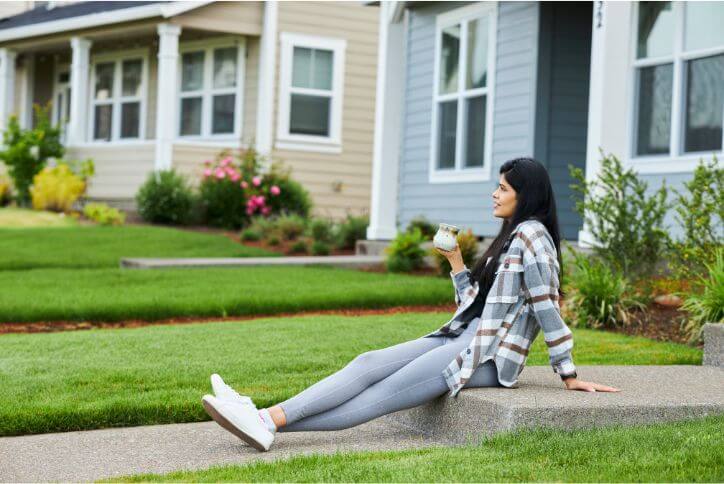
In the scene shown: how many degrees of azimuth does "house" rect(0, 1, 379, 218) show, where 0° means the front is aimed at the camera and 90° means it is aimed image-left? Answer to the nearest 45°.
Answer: approximately 45°

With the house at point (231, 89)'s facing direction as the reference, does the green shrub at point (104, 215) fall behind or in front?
in front

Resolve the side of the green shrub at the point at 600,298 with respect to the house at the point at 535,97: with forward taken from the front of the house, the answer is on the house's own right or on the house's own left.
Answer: on the house's own left

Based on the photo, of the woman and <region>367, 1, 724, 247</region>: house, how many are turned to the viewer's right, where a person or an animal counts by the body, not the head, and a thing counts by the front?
0

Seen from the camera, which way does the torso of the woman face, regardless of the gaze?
to the viewer's left

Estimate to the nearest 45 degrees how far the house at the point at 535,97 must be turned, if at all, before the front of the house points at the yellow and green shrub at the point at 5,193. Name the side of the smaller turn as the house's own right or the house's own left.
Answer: approximately 90° to the house's own right

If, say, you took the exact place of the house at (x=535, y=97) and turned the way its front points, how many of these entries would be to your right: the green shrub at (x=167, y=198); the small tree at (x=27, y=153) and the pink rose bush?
3

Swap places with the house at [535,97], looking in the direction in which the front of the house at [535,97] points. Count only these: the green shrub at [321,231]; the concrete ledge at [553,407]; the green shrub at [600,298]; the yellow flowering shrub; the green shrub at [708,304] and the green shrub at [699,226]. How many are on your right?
2

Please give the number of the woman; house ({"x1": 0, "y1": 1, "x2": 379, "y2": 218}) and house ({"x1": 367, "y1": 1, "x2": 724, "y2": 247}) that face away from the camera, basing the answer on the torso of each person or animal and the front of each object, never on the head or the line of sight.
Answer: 0

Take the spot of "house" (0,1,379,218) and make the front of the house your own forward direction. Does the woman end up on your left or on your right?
on your left

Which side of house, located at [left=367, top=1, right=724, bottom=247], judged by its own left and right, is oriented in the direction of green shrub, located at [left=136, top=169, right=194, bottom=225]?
right

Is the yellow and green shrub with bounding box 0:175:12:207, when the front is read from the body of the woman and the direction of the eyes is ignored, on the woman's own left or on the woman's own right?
on the woman's own right

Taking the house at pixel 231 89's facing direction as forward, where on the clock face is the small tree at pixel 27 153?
The small tree is roughly at 2 o'clock from the house.

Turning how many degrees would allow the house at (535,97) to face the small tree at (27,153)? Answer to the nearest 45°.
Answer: approximately 90° to its right

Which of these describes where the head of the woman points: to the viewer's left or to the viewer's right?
to the viewer's left

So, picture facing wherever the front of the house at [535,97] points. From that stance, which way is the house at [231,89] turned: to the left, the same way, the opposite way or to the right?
the same way

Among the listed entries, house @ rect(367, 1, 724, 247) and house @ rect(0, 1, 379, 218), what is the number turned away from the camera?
0

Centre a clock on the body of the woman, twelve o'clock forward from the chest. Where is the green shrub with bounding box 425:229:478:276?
The green shrub is roughly at 3 o'clock from the woman.
